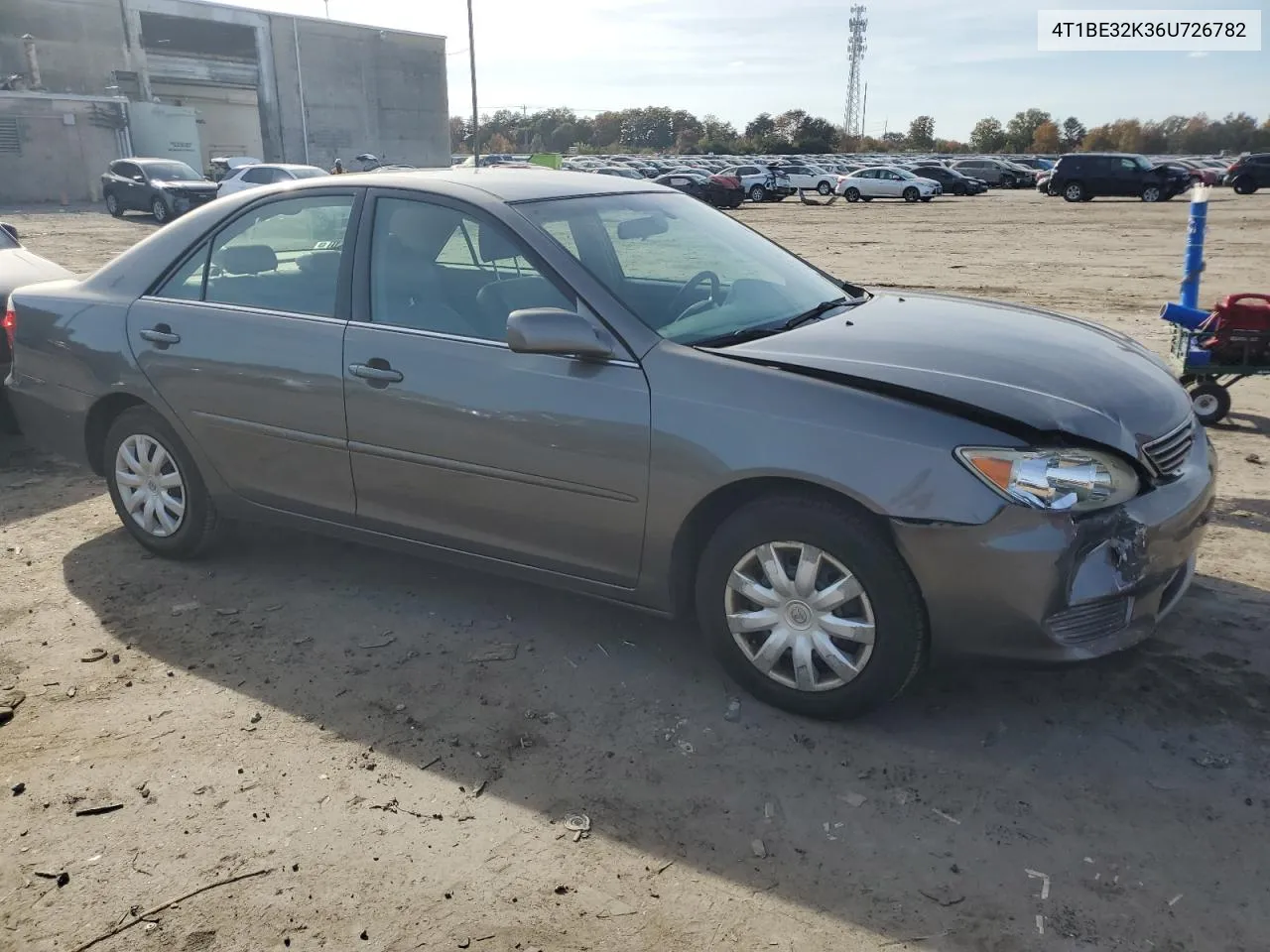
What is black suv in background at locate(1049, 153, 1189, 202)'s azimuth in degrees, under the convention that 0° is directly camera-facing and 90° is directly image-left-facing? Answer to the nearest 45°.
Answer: approximately 270°

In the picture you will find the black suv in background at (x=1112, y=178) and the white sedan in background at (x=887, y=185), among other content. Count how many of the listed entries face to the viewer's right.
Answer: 2

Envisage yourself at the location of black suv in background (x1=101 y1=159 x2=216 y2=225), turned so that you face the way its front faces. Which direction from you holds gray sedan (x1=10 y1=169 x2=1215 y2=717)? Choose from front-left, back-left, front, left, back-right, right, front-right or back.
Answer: front-right

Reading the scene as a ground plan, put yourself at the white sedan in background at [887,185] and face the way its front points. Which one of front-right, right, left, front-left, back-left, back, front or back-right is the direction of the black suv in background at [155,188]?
back-right

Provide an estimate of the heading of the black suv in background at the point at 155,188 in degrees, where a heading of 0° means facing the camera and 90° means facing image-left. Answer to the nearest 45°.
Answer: approximately 315°

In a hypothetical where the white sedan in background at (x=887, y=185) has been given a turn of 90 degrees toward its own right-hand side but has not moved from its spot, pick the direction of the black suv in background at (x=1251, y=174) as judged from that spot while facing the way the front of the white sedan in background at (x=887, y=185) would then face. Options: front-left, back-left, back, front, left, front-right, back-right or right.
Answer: left

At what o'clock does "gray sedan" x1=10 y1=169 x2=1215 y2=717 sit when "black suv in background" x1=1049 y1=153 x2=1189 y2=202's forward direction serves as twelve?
The gray sedan is roughly at 3 o'clock from the black suv in background.

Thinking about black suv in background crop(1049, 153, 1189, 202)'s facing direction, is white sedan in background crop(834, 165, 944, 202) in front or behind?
behind

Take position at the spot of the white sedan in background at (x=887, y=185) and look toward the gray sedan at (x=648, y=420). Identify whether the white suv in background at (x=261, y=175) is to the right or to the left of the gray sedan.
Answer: right

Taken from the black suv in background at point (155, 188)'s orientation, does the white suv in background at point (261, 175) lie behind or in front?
in front

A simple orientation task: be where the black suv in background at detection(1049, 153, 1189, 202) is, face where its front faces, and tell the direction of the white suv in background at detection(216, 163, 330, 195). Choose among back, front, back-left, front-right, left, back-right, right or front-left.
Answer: back-right

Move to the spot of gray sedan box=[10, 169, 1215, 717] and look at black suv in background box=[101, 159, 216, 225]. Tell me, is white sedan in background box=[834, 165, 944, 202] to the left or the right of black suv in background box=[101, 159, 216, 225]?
right

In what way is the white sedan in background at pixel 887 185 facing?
to the viewer's right
